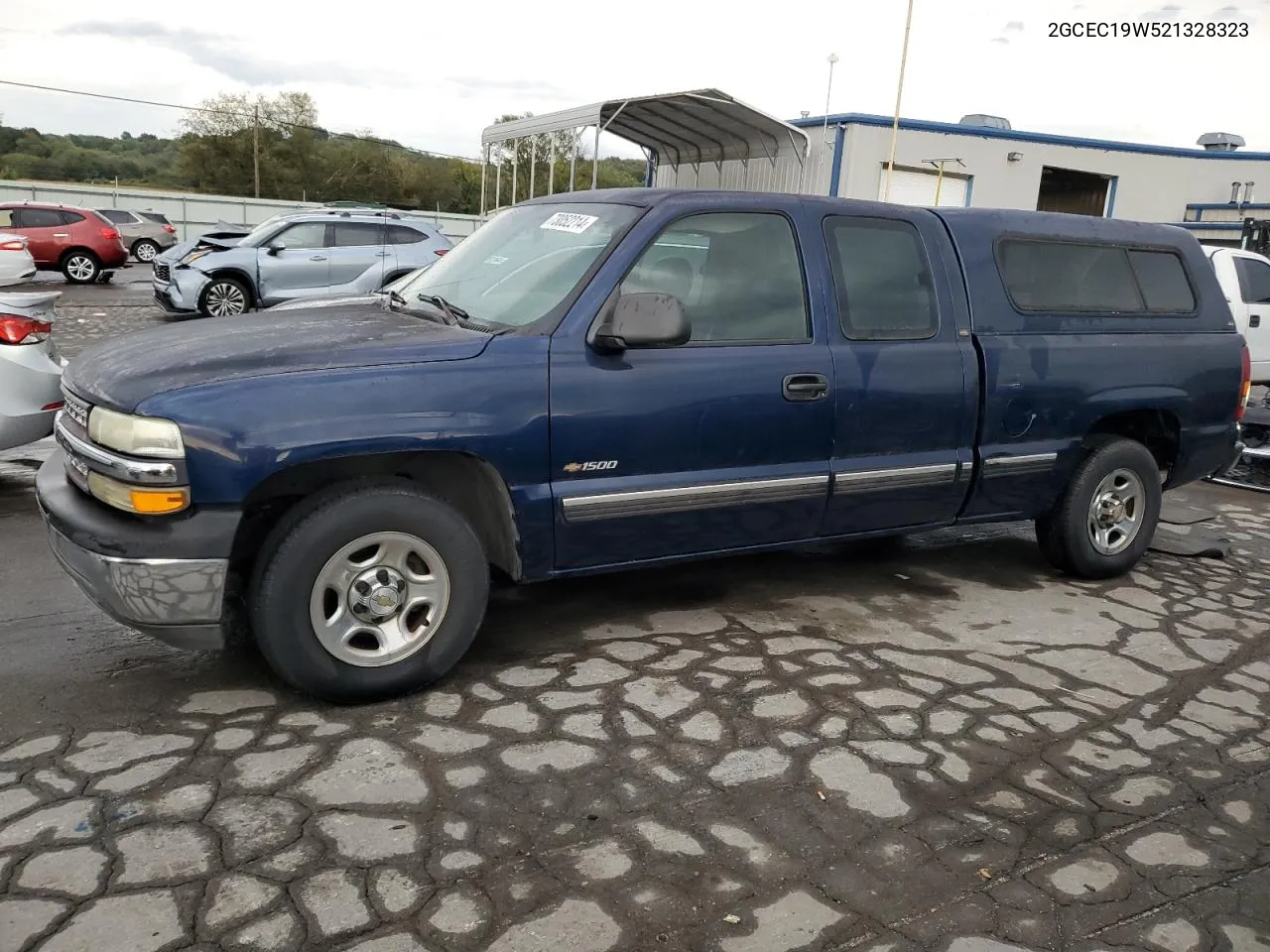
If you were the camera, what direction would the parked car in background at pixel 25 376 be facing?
facing away from the viewer and to the left of the viewer

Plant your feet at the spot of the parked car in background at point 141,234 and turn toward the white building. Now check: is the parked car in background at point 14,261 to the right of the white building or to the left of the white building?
right

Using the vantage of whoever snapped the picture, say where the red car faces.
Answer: facing to the left of the viewer

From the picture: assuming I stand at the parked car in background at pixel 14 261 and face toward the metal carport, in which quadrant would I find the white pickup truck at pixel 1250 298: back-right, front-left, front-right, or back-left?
front-right

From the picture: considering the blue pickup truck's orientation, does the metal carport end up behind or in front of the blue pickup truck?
behind

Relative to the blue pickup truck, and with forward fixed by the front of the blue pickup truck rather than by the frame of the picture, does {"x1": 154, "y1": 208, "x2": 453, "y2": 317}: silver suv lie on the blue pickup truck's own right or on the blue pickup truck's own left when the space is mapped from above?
on the blue pickup truck's own right

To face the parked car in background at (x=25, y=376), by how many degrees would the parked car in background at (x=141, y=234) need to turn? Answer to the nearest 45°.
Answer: approximately 90° to its left

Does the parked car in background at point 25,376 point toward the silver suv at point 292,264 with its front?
no

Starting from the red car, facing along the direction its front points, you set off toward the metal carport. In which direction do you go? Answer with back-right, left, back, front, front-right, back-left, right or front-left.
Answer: back-left

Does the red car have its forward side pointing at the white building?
no

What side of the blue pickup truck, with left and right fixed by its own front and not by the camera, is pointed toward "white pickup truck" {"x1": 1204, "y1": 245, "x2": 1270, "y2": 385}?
back

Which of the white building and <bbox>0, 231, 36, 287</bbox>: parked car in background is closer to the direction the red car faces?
the parked car in background

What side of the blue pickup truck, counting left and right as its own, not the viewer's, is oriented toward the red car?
right

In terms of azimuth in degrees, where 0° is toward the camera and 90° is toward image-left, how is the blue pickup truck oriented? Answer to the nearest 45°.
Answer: approximately 45°

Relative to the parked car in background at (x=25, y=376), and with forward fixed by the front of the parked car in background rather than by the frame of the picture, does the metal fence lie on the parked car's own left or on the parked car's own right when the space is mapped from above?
on the parked car's own right
